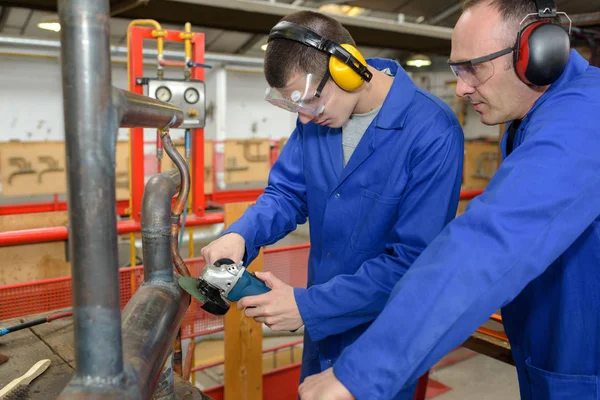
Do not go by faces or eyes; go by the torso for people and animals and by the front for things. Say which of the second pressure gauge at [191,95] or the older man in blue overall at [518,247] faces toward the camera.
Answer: the second pressure gauge

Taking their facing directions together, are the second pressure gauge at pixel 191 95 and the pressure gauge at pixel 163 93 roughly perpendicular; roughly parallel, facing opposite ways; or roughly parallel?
roughly parallel

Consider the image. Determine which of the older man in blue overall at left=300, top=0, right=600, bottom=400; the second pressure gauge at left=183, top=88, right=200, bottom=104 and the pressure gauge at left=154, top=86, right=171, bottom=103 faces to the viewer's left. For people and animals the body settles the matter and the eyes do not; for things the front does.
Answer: the older man in blue overall

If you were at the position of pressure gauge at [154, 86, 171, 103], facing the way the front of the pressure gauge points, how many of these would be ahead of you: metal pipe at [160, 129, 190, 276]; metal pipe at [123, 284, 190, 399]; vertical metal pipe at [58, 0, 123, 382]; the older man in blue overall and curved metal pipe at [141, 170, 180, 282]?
5

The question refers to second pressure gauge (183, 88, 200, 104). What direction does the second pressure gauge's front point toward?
toward the camera

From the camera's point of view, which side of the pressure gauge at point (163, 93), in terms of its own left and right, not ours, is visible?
front

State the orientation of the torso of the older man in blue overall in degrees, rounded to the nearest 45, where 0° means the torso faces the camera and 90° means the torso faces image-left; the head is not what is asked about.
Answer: approximately 90°

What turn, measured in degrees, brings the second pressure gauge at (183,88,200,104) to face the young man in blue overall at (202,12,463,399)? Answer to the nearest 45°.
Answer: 0° — it already faces them

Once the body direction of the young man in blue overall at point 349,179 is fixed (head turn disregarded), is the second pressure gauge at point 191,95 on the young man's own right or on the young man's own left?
on the young man's own right

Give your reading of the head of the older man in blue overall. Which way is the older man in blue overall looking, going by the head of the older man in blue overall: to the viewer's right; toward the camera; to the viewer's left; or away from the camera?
to the viewer's left

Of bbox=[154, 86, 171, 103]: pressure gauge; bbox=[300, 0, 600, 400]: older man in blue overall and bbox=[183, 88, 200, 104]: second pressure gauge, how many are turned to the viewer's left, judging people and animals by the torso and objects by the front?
1

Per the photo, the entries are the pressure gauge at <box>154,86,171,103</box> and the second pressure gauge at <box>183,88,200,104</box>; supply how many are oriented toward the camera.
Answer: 2

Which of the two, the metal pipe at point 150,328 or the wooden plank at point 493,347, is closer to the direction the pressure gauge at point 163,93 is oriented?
the metal pipe

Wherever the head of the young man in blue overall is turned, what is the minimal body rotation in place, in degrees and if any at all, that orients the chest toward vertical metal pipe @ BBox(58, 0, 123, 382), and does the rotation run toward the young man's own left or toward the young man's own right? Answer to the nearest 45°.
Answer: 0° — they already face it

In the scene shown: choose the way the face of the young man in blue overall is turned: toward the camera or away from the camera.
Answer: toward the camera

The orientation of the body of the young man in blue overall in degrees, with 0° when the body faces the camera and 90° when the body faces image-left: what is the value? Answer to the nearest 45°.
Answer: approximately 45°
